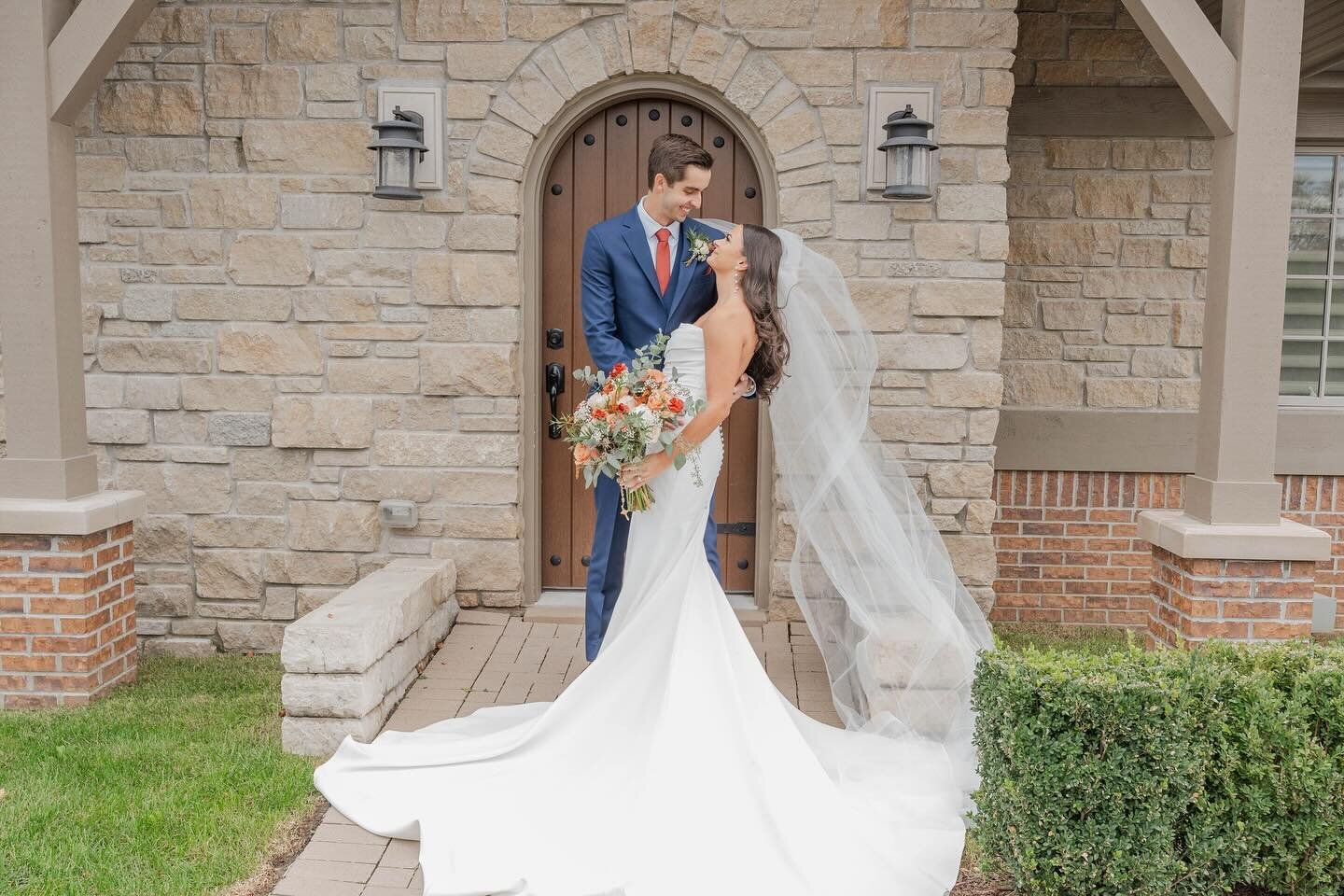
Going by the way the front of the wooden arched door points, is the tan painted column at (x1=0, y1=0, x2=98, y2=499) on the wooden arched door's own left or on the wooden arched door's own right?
on the wooden arched door's own right

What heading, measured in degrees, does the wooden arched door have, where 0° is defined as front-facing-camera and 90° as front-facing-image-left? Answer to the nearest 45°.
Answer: approximately 0°

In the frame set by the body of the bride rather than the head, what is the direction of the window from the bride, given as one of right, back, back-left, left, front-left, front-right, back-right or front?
back-right

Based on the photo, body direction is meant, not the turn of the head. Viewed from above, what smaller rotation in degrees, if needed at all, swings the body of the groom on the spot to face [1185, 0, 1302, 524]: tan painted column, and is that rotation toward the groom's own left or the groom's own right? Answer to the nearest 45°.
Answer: approximately 45° to the groom's own left

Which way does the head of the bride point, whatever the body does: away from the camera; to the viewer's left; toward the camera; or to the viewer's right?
to the viewer's left

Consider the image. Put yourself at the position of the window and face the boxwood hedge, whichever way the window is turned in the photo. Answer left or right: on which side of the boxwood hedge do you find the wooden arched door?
right

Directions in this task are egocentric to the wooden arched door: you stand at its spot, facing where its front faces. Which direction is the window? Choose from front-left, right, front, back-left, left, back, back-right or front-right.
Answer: left

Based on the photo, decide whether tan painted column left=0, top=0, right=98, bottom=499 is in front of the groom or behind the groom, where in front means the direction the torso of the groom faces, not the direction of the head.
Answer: behind

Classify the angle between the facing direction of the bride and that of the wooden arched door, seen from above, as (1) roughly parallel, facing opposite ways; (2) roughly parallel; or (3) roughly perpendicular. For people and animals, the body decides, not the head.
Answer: roughly perpendicular

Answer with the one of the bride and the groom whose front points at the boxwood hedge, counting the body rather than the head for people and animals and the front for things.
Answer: the groom

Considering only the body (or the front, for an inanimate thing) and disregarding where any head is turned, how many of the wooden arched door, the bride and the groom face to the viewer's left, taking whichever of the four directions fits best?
1

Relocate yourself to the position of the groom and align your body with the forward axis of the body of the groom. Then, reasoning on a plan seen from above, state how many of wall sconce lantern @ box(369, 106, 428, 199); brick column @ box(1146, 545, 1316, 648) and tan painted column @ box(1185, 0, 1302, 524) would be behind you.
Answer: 1

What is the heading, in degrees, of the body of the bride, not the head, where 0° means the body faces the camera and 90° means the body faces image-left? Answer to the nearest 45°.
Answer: approximately 90°
